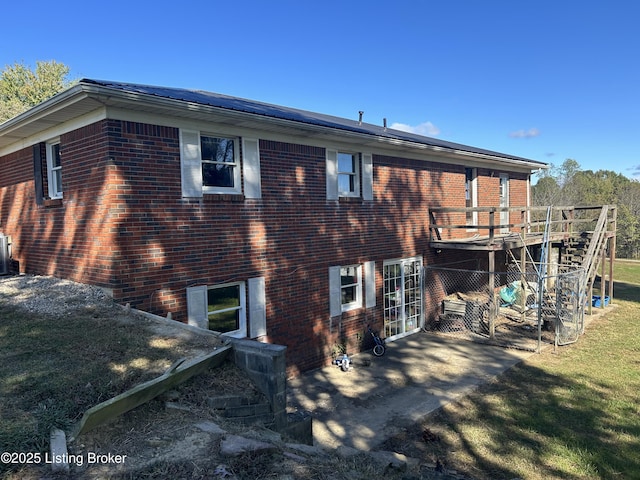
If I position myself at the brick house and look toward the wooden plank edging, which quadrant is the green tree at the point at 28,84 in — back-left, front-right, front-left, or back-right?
back-right

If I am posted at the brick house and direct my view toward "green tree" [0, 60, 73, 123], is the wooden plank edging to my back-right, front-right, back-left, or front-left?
back-left
